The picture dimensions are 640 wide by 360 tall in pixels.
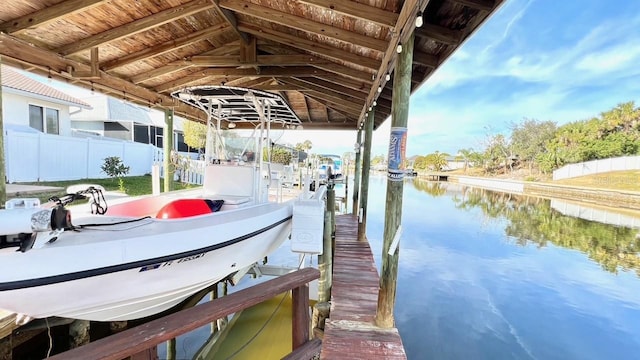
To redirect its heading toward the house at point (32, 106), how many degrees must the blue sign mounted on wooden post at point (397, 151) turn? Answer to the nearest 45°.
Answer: approximately 90° to its right

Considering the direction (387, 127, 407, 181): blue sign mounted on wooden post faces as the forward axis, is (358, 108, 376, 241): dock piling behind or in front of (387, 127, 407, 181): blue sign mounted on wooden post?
behind

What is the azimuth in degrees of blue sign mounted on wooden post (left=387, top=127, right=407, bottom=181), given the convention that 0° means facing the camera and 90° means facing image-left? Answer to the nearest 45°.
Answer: approximately 0°

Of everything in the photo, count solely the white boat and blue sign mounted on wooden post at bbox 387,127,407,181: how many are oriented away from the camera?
0

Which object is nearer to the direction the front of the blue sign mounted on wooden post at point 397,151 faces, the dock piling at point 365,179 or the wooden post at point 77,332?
the wooden post

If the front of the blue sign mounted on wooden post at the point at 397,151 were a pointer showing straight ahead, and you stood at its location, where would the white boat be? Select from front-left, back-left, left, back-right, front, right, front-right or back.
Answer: front-right

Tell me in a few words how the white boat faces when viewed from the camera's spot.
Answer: facing the viewer and to the left of the viewer

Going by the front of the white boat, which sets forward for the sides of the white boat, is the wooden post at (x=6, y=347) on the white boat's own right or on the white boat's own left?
on the white boat's own right

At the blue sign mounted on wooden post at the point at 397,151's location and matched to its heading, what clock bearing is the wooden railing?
The wooden railing is roughly at 1 o'clock from the blue sign mounted on wooden post.

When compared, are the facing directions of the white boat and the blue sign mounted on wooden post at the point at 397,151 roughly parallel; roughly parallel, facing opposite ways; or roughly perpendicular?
roughly parallel
